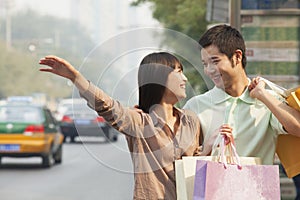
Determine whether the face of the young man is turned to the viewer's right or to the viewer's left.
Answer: to the viewer's left

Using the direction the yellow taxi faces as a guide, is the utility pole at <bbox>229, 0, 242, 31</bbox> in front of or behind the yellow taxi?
behind

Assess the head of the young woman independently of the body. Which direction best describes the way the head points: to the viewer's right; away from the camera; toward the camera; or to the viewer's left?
to the viewer's right

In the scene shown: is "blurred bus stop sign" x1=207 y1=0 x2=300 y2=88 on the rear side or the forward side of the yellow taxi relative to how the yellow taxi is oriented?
on the rear side
